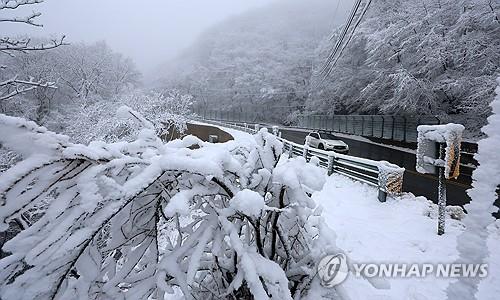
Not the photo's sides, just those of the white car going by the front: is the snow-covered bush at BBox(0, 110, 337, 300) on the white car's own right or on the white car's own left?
on the white car's own right

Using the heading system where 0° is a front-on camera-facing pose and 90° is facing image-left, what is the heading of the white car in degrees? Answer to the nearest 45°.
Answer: approximately 315°

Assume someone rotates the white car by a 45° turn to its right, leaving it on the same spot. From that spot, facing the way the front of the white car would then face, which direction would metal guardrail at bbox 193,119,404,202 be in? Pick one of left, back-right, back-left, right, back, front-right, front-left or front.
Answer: front

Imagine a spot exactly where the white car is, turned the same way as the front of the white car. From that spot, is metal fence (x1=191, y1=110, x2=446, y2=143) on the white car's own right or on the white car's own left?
on the white car's own left
